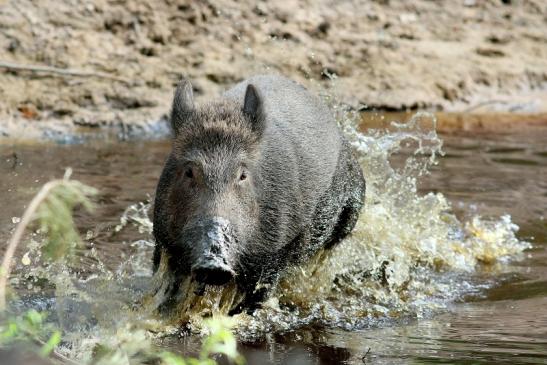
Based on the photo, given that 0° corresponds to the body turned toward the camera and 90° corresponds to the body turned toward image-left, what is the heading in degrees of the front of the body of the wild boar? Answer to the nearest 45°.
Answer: approximately 45°

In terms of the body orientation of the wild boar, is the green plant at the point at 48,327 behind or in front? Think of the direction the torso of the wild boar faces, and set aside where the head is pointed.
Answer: in front
